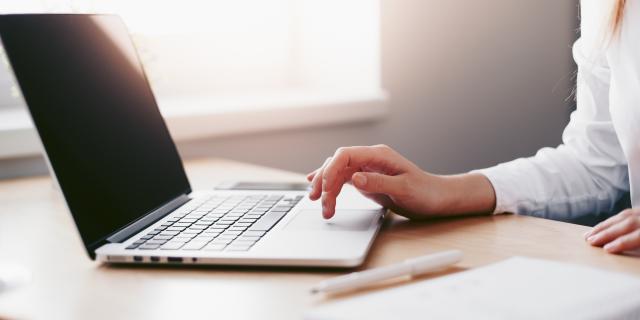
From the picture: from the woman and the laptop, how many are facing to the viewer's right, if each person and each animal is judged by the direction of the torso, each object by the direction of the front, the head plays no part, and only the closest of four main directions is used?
1

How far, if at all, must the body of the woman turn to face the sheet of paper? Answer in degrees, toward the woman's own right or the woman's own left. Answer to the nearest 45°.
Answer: approximately 45° to the woman's own left

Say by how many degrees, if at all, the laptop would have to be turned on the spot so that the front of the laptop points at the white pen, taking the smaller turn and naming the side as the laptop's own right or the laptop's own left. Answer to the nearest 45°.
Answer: approximately 45° to the laptop's own right

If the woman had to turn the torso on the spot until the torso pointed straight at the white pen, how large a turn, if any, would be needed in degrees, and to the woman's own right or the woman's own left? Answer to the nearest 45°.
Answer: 0° — they already face it

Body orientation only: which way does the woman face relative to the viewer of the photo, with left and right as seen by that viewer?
facing the viewer and to the left of the viewer

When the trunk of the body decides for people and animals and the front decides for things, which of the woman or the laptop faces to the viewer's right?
the laptop

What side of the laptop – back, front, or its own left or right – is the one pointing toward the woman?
front

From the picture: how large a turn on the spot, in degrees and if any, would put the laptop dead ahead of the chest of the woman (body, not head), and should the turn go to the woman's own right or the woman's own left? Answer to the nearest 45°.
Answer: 0° — they already face it

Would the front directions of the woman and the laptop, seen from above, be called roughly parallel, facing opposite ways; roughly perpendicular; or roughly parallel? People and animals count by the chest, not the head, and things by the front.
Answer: roughly parallel, facing opposite ways

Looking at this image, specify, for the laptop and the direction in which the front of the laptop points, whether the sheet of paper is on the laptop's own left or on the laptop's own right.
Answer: on the laptop's own right

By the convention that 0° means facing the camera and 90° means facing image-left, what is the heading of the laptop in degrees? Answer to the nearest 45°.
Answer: approximately 270°
